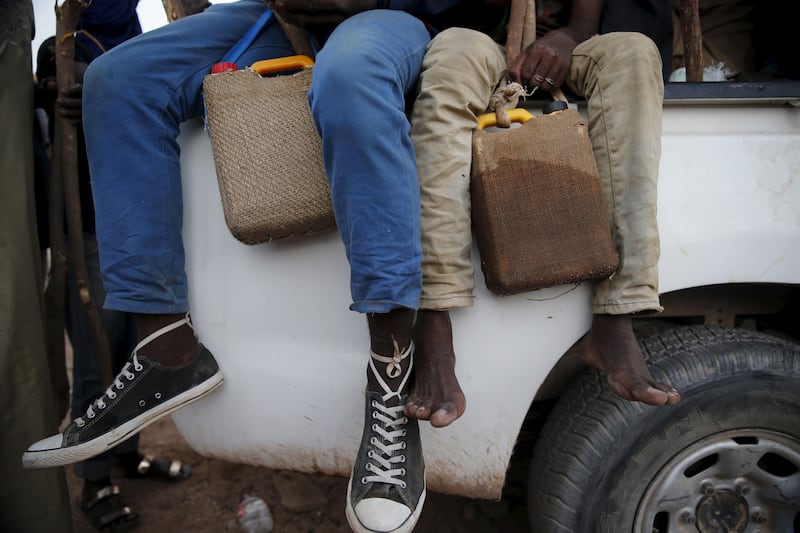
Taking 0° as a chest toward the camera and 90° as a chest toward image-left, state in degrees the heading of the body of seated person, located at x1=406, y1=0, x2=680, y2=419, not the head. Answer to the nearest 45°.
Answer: approximately 0°

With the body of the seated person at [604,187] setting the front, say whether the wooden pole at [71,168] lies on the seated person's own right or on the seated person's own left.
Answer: on the seated person's own right
